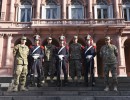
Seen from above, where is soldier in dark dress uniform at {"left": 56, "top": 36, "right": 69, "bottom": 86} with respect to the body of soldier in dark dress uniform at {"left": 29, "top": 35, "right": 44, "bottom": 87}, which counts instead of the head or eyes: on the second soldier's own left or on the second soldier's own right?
on the second soldier's own left

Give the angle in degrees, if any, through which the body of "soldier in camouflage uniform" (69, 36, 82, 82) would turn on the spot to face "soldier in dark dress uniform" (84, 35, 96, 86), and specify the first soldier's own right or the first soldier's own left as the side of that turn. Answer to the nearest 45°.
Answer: approximately 90° to the first soldier's own left

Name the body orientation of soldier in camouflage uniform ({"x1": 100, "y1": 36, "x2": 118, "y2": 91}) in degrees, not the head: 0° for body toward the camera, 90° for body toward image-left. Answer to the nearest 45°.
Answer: approximately 0°

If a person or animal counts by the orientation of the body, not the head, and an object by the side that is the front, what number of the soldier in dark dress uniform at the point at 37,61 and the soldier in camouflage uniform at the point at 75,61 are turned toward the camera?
2

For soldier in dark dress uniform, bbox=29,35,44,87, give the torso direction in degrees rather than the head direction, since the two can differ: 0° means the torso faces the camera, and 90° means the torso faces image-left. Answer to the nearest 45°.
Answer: approximately 0°

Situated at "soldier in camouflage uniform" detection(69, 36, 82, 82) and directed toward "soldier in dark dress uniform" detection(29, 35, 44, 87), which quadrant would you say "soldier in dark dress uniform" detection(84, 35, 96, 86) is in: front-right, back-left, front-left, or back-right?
back-left
